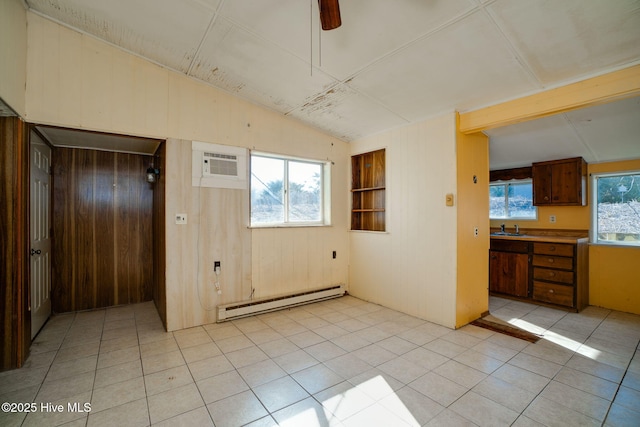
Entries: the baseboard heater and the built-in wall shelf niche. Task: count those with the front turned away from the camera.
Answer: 0

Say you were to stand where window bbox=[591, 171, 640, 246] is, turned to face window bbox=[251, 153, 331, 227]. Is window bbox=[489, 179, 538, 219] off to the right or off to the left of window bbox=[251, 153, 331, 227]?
right

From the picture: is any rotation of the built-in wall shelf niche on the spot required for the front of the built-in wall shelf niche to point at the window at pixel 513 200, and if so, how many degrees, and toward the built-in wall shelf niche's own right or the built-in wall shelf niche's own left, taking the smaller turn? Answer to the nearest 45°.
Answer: approximately 135° to the built-in wall shelf niche's own left

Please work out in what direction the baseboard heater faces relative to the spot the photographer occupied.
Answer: facing the viewer and to the right of the viewer

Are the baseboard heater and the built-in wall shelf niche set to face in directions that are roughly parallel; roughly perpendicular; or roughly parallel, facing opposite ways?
roughly perpendicular

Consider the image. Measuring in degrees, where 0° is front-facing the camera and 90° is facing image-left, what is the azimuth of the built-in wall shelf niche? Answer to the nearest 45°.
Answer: approximately 45°

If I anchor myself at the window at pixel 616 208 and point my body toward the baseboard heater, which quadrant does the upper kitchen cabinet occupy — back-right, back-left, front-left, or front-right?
front-right

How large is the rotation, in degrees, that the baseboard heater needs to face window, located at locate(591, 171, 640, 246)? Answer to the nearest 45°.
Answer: approximately 45° to its left

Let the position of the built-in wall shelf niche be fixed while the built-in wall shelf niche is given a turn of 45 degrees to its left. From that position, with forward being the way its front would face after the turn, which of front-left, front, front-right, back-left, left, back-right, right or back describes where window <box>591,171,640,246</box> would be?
left

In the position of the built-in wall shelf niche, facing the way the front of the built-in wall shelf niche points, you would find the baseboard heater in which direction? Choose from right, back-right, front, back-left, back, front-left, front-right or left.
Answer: front

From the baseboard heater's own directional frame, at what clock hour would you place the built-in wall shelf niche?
The built-in wall shelf niche is roughly at 10 o'clock from the baseboard heater.
